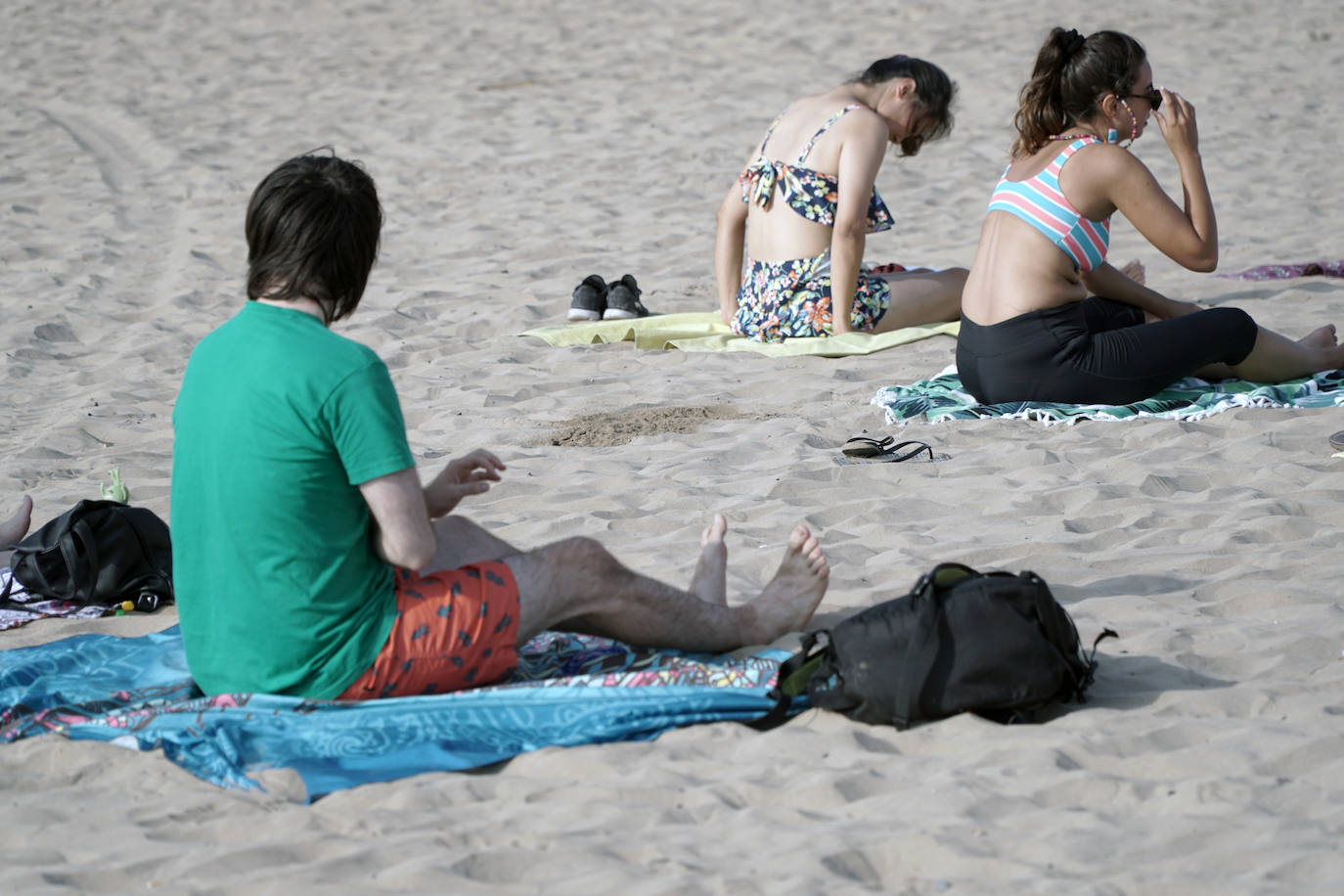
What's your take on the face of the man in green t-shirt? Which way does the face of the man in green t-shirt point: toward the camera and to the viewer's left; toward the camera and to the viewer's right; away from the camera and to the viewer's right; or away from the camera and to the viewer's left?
away from the camera and to the viewer's right

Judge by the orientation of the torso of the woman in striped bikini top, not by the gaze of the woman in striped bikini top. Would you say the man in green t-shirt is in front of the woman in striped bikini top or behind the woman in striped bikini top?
behind

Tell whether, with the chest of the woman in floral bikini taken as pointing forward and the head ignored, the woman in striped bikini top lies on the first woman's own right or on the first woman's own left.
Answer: on the first woman's own right

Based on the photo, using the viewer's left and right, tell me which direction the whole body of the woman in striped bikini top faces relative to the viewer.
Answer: facing away from the viewer and to the right of the viewer

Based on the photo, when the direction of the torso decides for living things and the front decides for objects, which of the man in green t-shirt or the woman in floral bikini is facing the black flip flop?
the man in green t-shirt

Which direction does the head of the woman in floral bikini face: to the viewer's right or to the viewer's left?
to the viewer's right

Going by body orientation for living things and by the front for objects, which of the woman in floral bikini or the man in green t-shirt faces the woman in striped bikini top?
the man in green t-shirt

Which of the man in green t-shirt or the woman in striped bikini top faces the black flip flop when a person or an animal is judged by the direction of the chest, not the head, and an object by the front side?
the man in green t-shirt
